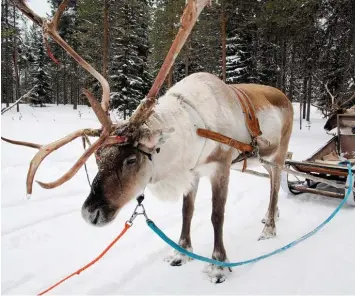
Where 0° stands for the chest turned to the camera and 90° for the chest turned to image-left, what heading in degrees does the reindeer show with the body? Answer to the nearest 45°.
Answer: approximately 45°

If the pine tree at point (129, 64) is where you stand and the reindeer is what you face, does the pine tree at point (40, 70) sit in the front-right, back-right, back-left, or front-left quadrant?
back-right

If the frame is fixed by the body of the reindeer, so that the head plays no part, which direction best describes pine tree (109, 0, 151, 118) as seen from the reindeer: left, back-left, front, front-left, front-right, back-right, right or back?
back-right

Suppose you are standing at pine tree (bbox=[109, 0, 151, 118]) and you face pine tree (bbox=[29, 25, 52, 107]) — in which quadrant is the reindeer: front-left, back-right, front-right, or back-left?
back-left

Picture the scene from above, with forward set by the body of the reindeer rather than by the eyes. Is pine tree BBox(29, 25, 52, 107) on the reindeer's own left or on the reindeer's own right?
on the reindeer's own right
